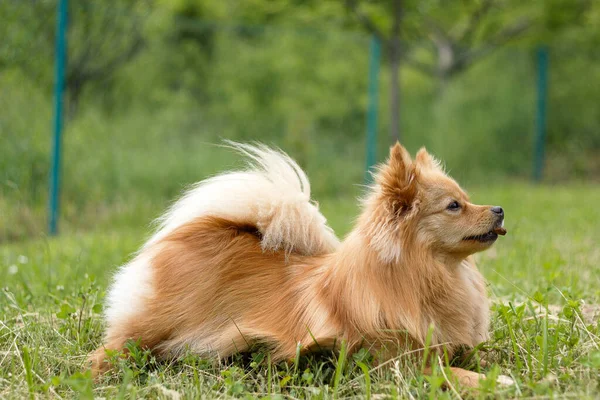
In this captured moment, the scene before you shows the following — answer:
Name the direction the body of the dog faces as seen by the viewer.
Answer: to the viewer's right

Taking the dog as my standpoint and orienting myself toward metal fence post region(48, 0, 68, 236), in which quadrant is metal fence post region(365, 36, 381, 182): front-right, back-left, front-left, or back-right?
front-right

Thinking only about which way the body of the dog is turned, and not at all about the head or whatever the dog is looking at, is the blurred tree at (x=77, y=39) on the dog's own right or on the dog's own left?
on the dog's own left

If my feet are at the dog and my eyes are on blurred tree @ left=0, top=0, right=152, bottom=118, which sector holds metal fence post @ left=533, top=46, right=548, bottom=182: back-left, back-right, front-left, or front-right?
front-right

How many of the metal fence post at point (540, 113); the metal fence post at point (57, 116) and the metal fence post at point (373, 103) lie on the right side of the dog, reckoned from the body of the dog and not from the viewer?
0

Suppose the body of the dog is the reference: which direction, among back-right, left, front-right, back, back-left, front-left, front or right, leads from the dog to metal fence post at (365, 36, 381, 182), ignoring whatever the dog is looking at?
left

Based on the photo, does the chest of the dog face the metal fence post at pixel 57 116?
no

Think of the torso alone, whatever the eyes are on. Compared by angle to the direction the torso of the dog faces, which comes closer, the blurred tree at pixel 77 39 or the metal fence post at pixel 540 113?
the metal fence post

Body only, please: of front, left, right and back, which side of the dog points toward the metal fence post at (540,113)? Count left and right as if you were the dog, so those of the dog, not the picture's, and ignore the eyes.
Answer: left
